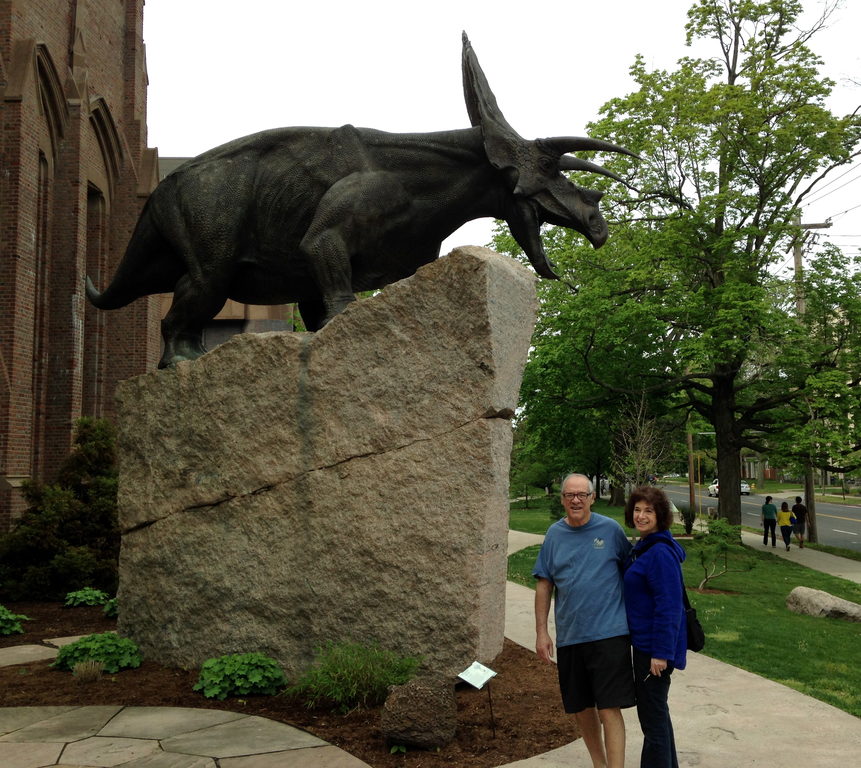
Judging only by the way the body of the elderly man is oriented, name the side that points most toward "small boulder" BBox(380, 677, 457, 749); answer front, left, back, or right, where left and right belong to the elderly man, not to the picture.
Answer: right

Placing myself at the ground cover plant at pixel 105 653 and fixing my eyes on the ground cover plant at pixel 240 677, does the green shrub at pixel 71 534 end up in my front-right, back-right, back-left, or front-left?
back-left

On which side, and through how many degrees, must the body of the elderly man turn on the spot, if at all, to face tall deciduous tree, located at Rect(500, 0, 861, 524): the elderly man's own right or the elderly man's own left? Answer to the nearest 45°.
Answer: approximately 180°

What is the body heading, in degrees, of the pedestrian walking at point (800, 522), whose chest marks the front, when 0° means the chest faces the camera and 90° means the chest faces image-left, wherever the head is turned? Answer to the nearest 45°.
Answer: approximately 135°

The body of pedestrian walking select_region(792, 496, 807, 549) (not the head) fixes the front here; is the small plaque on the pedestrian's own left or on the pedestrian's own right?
on the pedestrian's own left

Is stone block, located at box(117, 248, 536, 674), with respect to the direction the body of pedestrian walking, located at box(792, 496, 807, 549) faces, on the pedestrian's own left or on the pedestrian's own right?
on the pedestrian's own left

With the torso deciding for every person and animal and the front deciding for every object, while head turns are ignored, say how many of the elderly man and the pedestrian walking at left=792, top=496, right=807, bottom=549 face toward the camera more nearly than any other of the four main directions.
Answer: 1

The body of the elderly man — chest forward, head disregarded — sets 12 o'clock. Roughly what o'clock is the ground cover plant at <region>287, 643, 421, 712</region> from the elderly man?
The ground cover plant is roughly at 4 o'clock from the elderly man.

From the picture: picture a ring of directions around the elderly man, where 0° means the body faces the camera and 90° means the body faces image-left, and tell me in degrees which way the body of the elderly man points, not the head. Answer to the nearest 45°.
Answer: approximately 0°
